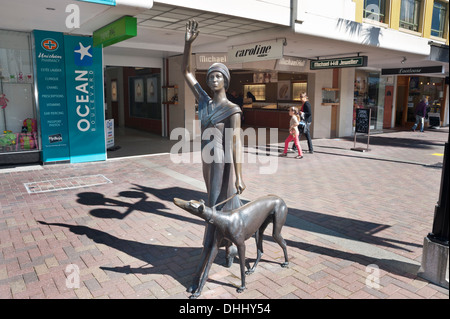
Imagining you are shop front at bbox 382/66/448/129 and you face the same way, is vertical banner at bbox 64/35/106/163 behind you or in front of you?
in front

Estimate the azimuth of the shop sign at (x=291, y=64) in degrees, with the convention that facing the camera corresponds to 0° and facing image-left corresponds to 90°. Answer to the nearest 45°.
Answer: approximately 0°

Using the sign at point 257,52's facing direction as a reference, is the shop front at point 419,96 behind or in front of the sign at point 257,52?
behind

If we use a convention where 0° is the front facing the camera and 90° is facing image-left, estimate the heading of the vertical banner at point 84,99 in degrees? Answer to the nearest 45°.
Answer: approximately 0°

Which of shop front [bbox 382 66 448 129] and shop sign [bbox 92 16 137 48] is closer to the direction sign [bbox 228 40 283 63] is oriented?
the shop sign

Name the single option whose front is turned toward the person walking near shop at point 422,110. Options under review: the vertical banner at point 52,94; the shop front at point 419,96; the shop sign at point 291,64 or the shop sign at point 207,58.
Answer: the shop front

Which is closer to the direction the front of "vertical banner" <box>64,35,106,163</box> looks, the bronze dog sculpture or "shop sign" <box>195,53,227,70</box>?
the bronze dog sculpture
